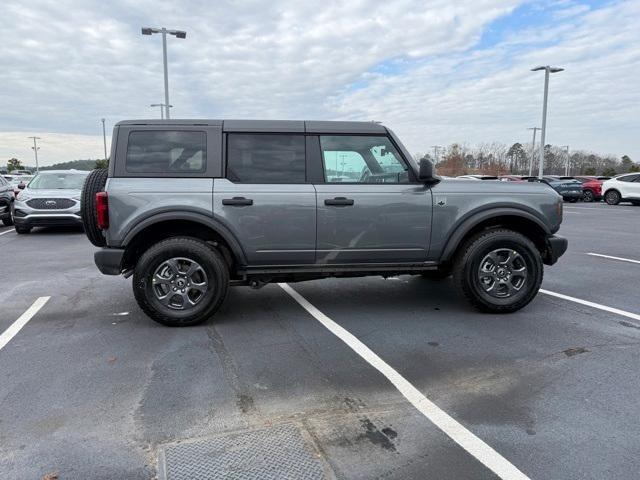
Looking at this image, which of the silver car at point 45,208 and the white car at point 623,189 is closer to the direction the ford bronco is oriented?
the white car

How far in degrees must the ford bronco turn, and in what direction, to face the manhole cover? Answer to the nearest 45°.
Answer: approximately 90° to its right

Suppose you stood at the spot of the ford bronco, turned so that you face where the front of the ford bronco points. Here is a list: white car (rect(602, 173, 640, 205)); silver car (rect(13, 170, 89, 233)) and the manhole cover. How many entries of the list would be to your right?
1

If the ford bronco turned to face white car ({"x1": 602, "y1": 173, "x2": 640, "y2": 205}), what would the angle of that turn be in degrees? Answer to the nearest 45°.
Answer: approximately 45° to its left

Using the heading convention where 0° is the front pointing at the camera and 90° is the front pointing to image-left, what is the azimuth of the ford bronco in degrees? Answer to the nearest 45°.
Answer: approximately 270°

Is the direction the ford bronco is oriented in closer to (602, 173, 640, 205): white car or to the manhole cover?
the white car

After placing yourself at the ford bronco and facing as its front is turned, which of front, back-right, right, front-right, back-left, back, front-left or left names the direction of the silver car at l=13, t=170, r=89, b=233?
back-left
